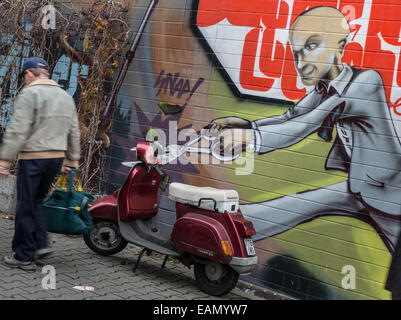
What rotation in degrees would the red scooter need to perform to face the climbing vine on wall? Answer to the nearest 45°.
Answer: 0° — it already faces it

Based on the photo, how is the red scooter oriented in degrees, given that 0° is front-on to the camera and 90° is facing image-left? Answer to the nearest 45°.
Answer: approximately 135°

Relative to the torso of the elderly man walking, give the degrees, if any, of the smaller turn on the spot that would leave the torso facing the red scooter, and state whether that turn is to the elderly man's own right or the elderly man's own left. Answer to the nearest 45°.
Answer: approximately 135° to the elderly man's own right

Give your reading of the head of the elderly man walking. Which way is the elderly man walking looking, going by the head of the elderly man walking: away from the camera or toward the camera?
away from the camera

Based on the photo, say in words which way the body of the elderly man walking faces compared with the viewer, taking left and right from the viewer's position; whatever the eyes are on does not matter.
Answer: facing away from the viewer and to the left of the viewer
